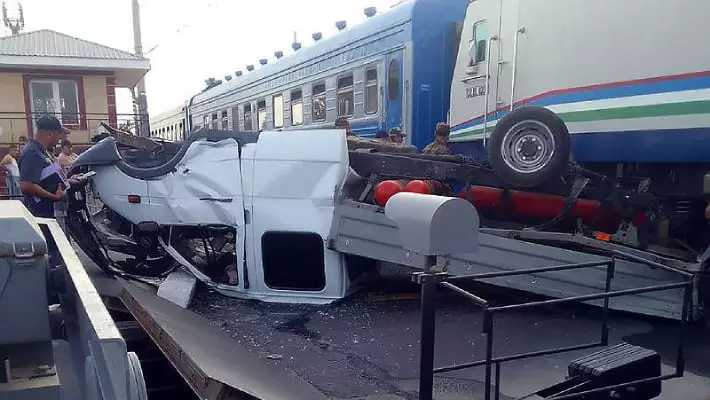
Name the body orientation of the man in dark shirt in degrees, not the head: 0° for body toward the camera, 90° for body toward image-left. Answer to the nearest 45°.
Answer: approximately 270°

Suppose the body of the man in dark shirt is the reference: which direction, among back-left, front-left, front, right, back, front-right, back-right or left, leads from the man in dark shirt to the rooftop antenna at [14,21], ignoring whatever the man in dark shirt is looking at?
left

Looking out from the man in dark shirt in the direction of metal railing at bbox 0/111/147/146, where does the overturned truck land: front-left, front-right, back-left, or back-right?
back-right

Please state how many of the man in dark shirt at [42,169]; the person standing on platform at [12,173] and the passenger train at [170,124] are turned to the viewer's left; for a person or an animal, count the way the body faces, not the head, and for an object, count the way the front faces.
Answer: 0

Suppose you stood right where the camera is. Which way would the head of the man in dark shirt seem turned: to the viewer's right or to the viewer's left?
to the viewer's right

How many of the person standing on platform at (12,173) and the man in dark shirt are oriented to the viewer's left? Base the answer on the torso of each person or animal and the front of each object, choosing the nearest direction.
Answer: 0

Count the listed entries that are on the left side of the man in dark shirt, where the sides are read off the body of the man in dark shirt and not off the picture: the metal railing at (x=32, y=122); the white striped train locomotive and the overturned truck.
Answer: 1

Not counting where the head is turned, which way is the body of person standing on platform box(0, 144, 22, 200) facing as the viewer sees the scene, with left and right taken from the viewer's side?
facing the viewer and to the right of the viewer

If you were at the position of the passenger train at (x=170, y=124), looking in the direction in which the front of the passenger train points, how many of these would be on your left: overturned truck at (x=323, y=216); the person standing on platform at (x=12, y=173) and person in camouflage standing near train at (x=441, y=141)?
0

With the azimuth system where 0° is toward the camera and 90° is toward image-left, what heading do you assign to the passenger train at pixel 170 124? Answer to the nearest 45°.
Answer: approximately 315°

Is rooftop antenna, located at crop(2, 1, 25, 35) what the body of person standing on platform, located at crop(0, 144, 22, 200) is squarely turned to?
no

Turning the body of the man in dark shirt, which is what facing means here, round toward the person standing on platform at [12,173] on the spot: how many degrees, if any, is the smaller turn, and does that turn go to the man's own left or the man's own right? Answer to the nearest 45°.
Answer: approximately 90° to the man's own left
